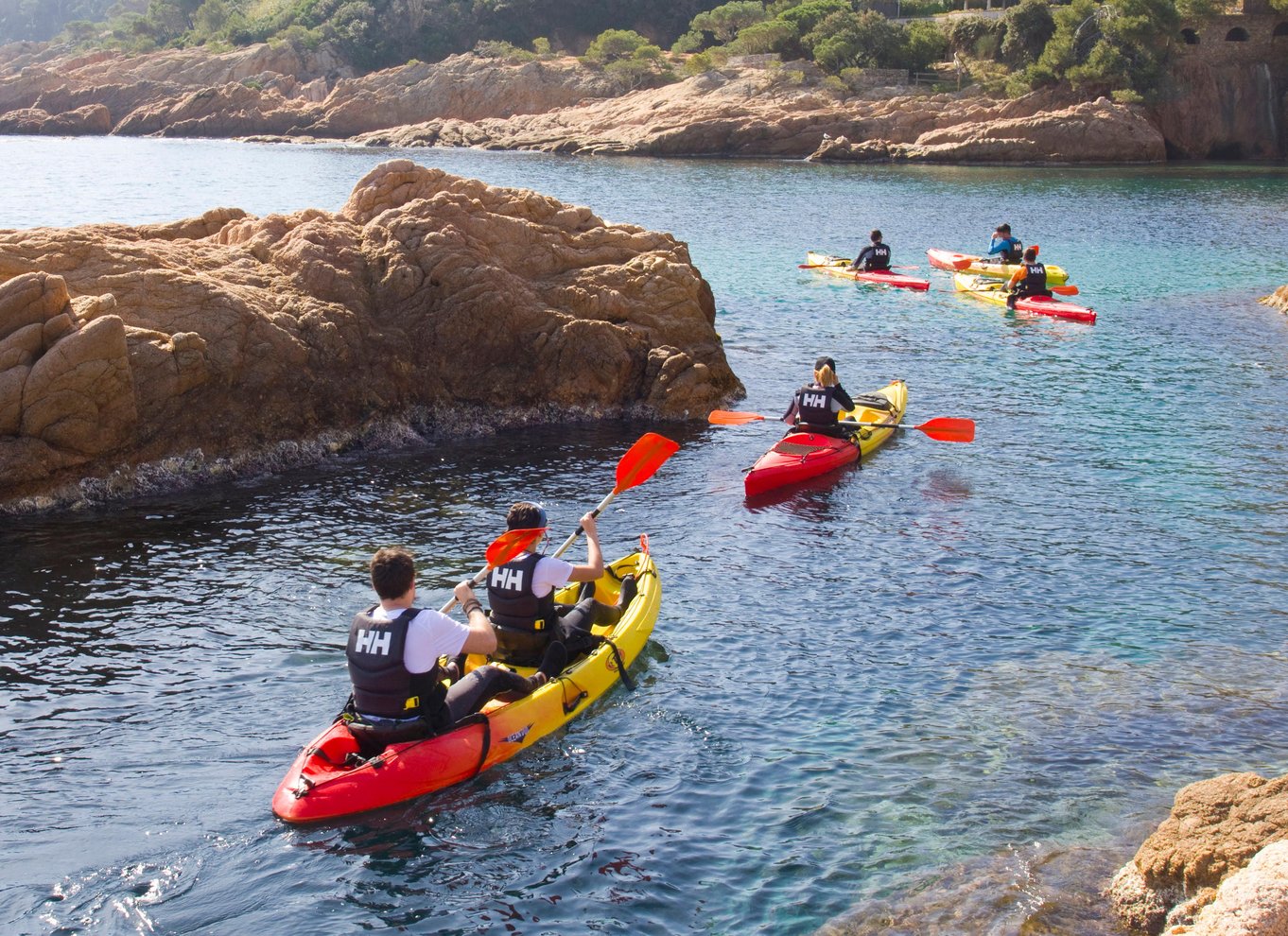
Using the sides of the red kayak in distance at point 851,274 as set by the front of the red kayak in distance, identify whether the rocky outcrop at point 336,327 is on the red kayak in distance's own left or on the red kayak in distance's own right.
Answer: on the red kayak in distance's own left

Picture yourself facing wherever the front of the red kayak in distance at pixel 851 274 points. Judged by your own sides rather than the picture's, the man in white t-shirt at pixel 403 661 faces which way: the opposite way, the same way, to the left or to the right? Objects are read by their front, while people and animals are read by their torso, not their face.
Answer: to the right

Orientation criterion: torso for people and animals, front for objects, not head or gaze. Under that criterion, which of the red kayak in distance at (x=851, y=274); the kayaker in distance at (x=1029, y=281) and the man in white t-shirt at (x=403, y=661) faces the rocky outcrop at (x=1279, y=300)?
the man in white t-shirt

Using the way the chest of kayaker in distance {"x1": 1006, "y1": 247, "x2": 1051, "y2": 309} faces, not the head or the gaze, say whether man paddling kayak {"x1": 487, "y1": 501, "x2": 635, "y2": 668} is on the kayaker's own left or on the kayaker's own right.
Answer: on the kayaker's own left

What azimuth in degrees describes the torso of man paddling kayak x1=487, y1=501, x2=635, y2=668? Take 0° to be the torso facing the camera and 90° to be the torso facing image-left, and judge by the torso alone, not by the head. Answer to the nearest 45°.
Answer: approximately 225°

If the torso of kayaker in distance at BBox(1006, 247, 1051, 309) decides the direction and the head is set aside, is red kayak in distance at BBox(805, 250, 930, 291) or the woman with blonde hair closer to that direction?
the red kayak in distance

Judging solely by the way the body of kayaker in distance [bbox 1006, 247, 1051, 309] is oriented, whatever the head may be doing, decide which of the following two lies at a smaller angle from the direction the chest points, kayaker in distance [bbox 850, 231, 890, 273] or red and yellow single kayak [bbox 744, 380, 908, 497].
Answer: the kayaker in distance

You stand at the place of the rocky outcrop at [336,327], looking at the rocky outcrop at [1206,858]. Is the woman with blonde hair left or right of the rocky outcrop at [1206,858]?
left

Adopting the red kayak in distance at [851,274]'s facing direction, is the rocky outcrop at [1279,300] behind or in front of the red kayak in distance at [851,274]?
behind

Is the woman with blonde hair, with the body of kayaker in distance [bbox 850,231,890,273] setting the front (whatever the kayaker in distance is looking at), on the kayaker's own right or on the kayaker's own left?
on the kayaker's own left

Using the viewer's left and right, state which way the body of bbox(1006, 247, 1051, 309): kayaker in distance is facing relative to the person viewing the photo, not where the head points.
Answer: facing away from the viewer and to the left of the viewer
